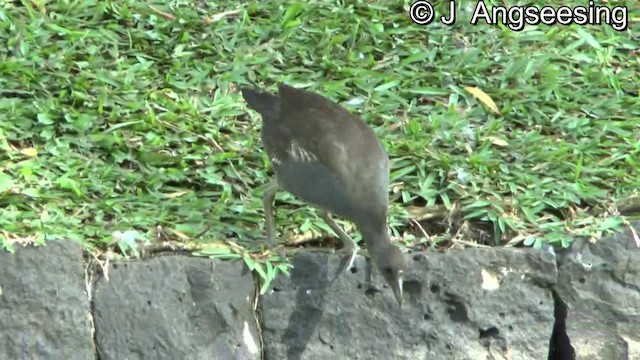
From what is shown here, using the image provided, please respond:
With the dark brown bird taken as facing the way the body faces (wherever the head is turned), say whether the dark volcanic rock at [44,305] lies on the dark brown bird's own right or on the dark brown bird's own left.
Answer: on the dark brown bird's own right

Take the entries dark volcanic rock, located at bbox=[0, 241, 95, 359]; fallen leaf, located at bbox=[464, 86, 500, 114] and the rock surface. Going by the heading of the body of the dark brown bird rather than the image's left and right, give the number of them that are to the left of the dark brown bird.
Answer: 1

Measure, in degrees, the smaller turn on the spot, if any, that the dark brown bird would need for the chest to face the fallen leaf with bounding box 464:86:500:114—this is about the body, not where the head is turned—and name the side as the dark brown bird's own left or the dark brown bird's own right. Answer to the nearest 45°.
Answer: approximately 90° to the dark brown bird's own left

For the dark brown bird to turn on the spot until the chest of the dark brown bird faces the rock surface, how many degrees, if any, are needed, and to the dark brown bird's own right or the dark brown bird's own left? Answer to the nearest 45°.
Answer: approximately 90° to the dark brown bird's own right

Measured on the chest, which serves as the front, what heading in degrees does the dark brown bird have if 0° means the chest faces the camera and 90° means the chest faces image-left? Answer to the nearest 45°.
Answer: approximately 315°

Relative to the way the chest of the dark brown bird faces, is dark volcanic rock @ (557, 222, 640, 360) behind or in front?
in front

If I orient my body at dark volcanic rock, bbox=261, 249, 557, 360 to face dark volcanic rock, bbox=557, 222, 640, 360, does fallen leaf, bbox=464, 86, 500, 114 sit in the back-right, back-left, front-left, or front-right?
front-left
